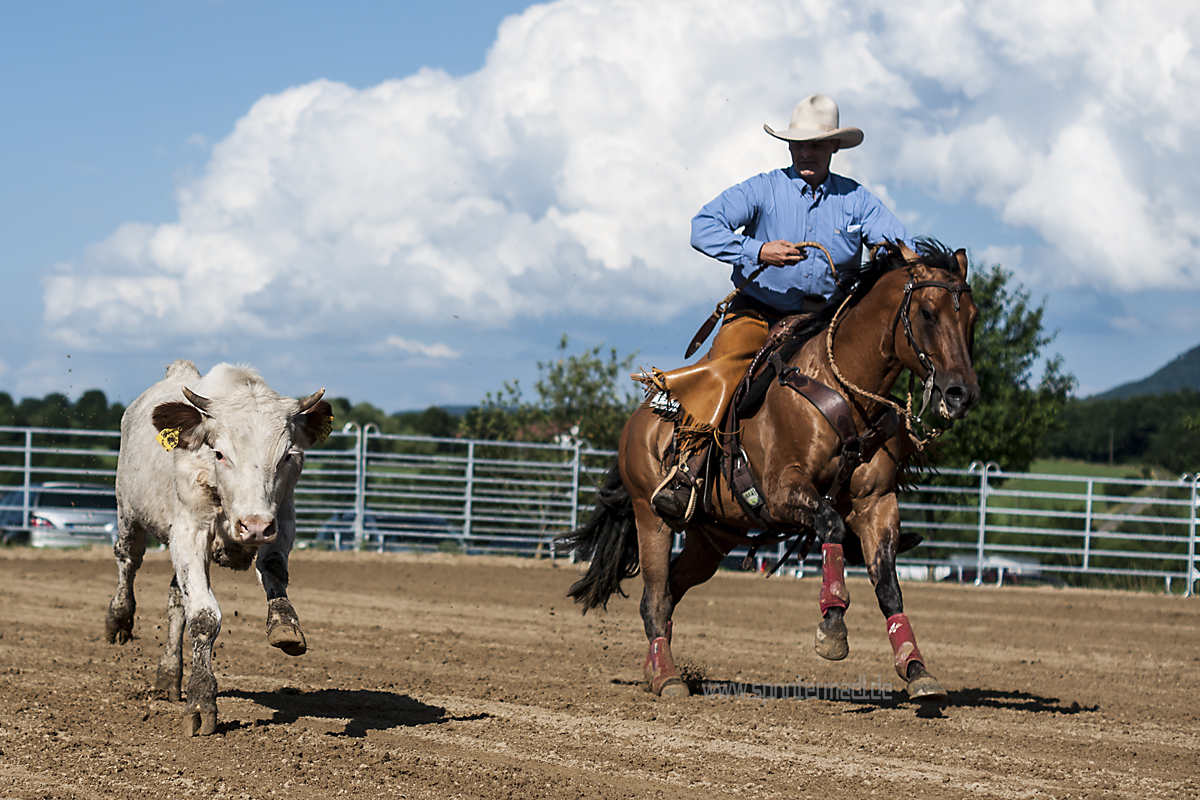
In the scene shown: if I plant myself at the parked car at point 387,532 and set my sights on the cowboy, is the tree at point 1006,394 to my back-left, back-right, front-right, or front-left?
back-left

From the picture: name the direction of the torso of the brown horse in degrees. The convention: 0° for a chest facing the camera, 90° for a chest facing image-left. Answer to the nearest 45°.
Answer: approximately 315°

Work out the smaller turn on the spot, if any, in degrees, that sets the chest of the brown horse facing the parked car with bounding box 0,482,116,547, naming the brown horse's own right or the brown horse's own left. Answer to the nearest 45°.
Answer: approximately 180°

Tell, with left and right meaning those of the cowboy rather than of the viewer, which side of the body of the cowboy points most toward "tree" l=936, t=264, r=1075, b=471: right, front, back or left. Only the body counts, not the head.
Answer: back

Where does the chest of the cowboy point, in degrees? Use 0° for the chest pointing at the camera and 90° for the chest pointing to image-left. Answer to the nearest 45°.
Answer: approximately 0°
